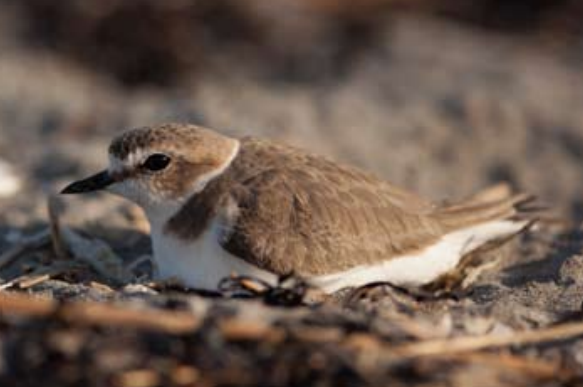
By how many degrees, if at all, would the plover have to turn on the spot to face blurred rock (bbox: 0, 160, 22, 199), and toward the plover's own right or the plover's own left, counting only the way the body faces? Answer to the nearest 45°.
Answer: approximately 45° to the plover's own right

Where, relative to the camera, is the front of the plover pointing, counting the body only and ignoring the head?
to the viewer's left
